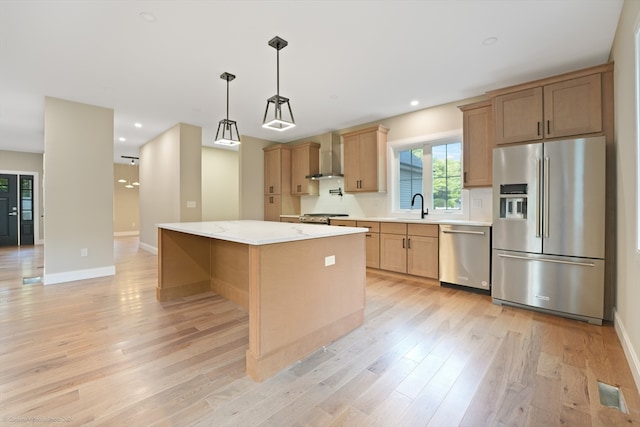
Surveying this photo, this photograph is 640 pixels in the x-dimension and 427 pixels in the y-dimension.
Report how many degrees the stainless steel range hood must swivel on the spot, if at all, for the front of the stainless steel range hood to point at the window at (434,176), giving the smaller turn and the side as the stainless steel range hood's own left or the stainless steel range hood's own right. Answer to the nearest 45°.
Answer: approximately 90° to the stainless steel range hood's own left

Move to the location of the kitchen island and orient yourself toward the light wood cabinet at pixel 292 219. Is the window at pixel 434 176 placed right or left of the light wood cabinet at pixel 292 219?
right

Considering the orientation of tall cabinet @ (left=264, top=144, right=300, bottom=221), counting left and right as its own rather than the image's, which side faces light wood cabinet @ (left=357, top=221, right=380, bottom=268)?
left

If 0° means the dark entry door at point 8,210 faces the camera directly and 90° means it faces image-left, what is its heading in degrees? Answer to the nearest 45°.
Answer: approximately 0°

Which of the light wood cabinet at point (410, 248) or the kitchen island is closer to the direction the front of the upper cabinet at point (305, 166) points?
the kitchen island

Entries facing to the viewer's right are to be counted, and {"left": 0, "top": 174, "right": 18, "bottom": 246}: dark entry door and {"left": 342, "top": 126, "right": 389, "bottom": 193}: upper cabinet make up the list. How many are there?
0

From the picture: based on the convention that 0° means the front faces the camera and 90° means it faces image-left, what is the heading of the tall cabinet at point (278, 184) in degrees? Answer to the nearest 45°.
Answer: approximately 45°

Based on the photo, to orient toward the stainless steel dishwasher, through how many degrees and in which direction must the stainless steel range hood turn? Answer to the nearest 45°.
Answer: approximately 90° to its left

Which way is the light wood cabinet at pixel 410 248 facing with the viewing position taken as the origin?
facing the viewer and to the left of the viewer

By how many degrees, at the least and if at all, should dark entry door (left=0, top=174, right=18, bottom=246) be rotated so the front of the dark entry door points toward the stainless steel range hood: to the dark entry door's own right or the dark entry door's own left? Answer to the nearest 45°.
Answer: approximately 45° to the dark entry door's own left
